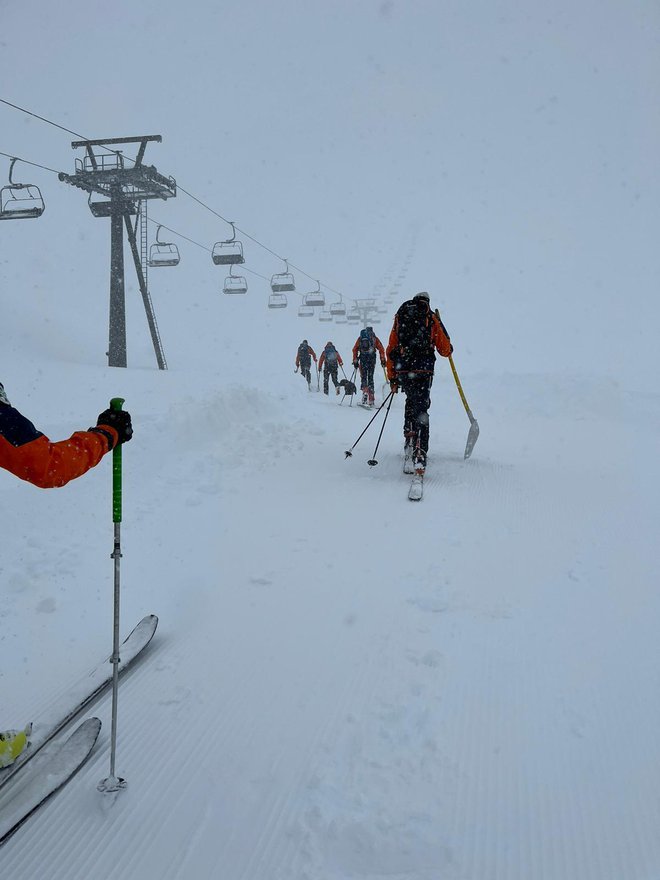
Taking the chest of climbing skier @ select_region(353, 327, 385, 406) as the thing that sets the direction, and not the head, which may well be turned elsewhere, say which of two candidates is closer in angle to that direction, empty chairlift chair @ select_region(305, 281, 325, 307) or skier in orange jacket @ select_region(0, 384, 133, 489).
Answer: the empty chairlift chair

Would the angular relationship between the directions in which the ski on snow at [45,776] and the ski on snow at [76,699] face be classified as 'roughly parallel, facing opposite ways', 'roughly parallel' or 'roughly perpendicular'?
roughly parallel

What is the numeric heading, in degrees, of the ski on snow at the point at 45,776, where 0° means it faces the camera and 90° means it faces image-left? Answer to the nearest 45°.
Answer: approximately 225°

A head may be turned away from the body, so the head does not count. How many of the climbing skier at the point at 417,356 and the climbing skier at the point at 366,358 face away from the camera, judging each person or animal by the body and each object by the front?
2

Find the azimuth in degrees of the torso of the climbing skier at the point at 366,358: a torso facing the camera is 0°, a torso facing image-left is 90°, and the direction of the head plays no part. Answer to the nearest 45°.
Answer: approximately 180°

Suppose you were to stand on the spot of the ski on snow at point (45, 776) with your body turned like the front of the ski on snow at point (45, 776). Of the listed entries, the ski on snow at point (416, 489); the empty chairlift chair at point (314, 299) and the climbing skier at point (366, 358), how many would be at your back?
0

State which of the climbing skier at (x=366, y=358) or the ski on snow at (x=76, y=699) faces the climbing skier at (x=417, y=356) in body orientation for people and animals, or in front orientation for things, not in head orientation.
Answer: the ski on snow

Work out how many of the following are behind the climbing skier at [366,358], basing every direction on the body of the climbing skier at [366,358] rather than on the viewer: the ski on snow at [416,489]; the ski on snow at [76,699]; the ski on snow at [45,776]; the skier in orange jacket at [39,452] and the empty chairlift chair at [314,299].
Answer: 4

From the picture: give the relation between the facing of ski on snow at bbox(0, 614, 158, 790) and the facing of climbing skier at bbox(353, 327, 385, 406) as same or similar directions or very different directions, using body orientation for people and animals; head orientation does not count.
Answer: same or similar directions

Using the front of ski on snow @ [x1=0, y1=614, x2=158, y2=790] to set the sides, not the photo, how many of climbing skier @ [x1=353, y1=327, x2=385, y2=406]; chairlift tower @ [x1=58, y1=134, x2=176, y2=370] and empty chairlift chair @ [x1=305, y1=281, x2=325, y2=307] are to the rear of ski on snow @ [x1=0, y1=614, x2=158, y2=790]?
0

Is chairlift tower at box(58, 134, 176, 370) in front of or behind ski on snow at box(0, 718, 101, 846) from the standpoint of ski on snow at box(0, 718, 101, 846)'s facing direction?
in front

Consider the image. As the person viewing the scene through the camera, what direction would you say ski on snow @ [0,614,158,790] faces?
facing away from the viewer and to the right of the viewer

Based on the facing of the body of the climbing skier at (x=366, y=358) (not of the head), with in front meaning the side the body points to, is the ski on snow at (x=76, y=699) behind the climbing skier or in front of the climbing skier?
behind

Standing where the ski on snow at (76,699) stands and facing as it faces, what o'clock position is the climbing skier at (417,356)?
The climbing skier is roughly at 12 o'clock from the ski on snow.

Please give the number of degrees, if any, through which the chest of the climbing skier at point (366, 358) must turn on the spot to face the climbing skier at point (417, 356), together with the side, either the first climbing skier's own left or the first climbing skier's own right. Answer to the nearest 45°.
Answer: approximately 180°

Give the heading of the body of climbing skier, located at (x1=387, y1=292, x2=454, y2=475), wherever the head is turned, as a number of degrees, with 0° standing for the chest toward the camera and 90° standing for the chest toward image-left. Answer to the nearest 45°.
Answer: approximately 180°

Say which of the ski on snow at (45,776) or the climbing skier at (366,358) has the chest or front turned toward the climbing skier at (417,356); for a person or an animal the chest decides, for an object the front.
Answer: the ski on snow

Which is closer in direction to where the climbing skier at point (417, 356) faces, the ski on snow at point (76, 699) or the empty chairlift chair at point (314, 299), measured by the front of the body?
the empty chairlift chair

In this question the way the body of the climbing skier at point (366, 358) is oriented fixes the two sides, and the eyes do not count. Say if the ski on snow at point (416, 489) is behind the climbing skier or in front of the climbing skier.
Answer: behind
